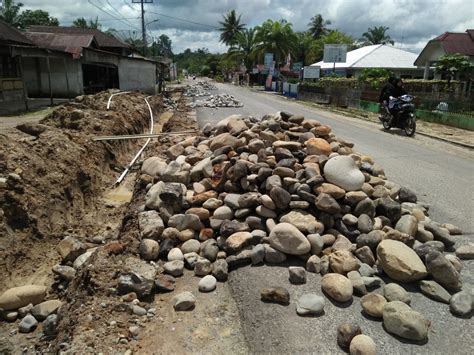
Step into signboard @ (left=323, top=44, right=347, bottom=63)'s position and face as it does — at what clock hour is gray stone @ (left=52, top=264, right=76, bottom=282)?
The gray stone is roughly at 12 o'clock from the signboard.

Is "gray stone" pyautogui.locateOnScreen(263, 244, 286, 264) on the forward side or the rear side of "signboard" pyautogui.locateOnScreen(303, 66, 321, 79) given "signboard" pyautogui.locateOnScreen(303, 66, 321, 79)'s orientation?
on the forward side

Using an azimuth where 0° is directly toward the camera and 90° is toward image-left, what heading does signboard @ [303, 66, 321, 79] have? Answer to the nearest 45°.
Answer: approximately 0°

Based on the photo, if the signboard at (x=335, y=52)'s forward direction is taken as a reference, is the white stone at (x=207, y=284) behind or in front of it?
in front

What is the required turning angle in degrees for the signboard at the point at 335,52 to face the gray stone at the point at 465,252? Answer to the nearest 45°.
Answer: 0° — it already faces it

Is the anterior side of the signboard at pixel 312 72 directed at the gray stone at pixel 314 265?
yes

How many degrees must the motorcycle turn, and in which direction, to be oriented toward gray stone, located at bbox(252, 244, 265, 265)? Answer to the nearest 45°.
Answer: approximately 45° to its right

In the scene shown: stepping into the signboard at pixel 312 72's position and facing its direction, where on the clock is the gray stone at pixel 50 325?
The gray stone is roughly at 12 o'clock from the signboard.

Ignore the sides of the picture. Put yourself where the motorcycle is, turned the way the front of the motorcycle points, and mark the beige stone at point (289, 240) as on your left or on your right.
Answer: on your right

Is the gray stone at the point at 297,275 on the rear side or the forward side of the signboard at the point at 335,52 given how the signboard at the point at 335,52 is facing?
on the forward side

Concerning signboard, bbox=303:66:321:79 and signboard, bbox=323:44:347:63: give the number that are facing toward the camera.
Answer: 2

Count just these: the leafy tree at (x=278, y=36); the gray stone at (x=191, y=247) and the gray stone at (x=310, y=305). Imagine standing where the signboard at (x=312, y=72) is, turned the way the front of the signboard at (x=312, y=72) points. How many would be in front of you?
2

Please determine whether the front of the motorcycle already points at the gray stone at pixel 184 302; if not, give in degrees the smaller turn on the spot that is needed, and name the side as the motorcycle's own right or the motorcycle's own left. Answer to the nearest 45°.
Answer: approximately 45° to the motorcycle's own right
